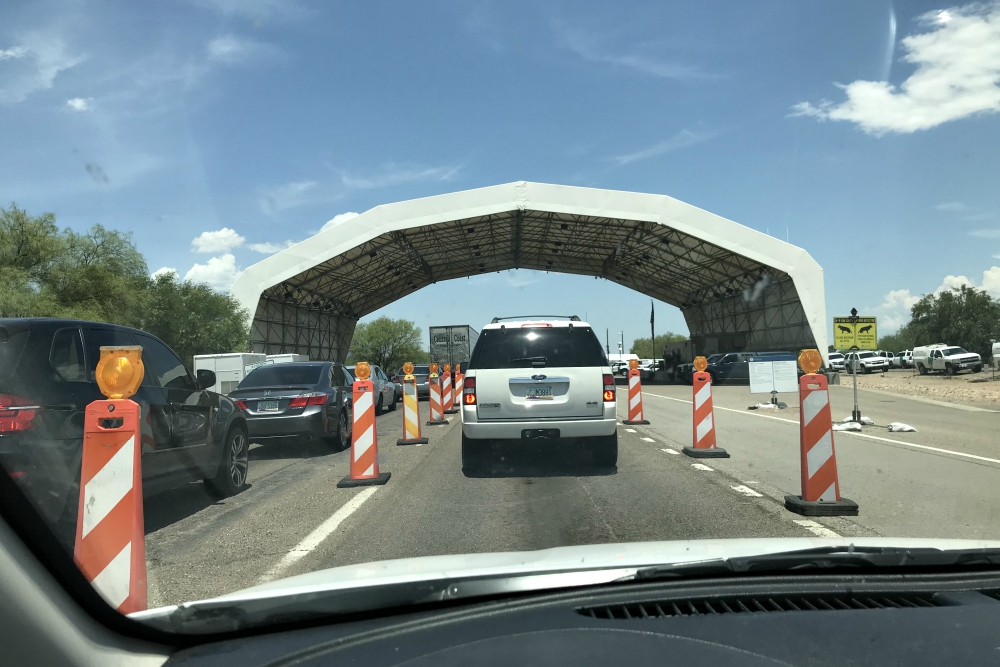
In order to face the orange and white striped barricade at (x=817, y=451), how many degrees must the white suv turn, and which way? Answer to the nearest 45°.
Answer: approximately 135° to its right

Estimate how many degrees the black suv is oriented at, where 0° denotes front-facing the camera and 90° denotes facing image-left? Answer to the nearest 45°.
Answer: approximately 225°

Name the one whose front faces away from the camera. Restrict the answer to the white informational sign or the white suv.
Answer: the white suv

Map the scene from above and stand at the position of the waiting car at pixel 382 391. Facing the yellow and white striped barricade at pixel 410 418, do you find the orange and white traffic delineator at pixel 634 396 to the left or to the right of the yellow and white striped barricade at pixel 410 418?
left

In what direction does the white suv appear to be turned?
away from the camera

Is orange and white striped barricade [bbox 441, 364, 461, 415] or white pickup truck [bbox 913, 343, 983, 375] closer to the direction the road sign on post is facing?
the orange and white striped barricade

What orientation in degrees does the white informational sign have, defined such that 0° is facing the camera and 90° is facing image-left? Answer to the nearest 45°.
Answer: approximately 0°

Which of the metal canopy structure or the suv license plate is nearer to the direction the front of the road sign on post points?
the suv license plate

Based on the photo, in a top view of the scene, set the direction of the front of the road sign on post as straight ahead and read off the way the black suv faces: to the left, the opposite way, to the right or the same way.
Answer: the opposite way

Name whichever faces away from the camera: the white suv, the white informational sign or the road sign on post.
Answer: the white suv

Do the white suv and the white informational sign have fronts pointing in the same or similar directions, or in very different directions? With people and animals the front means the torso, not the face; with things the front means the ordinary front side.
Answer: very different directions

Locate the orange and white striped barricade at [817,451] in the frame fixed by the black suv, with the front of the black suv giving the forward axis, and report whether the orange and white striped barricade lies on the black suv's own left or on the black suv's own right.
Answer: on the black suv's own right
